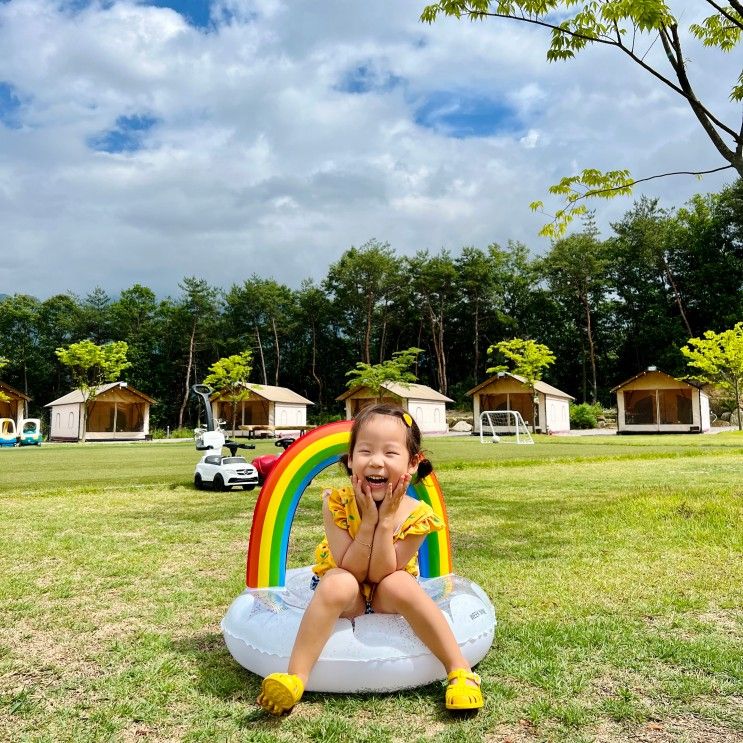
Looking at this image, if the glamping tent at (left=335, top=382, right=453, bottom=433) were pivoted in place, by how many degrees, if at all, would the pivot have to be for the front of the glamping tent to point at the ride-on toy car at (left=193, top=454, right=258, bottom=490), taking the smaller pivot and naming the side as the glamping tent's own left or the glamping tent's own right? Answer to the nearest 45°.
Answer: approximately 45° to the glamping tent's own left

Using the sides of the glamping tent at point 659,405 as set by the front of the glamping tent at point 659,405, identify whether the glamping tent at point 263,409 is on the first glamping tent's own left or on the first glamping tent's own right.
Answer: on the first glamping tent's own right

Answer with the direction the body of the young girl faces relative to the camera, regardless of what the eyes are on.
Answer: toward the camera

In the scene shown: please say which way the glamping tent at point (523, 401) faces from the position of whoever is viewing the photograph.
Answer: facing the viewer and to the left of the viewer

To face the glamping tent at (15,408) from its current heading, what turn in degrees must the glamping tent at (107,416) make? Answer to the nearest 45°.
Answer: approximately 135° to its right

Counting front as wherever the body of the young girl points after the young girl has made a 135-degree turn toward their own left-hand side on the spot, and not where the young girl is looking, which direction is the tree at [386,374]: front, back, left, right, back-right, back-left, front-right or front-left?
front-left

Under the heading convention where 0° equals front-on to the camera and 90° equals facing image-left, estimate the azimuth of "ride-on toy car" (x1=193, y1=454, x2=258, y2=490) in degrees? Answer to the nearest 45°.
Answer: approximately 315°

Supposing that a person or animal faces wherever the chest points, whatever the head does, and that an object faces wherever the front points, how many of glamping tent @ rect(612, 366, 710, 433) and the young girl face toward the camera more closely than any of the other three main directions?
2

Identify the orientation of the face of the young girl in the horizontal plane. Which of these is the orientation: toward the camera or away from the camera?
toward the camera

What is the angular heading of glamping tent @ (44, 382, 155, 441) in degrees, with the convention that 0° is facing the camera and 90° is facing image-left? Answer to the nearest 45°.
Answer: approximately 315°

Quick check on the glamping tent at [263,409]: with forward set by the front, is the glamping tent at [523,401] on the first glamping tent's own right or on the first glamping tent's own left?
on the first glamping tent's own left
